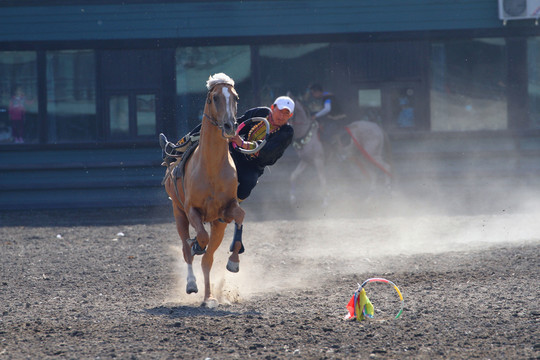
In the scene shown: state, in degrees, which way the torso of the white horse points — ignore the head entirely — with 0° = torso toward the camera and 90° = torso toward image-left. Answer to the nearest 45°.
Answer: approximately 45°

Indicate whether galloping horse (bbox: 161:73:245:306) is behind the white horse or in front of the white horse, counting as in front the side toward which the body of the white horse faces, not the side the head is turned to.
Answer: in front

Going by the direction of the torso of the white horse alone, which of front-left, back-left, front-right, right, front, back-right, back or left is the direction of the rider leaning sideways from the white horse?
front-left
